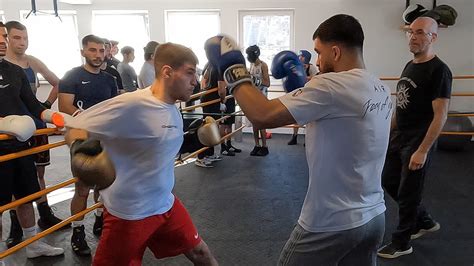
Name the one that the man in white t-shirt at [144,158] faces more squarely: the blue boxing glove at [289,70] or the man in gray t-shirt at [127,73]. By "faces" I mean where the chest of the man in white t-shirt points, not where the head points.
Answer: the blue boxing glove

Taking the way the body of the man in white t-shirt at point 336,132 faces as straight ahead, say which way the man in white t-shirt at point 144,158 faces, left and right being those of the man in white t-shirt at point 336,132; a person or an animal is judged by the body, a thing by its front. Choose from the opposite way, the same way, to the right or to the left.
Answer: the opposite way

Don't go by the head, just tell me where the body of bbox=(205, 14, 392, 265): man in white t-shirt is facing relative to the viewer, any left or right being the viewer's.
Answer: facing away from the viewer and to the left of the viewer

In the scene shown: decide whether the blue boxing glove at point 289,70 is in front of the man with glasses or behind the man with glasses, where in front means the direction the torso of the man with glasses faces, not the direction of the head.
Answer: in front

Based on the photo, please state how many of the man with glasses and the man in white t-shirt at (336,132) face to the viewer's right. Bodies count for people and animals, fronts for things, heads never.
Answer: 0

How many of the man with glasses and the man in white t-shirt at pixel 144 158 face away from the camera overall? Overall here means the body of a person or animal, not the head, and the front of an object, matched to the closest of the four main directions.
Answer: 0

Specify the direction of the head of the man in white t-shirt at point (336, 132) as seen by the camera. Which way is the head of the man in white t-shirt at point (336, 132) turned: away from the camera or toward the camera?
away from the camera

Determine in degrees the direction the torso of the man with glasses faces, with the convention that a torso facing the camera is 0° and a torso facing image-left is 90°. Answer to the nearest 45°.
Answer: approximately 45°

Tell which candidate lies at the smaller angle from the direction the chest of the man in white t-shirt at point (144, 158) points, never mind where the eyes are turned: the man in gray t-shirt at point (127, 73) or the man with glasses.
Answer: the man with glasses
